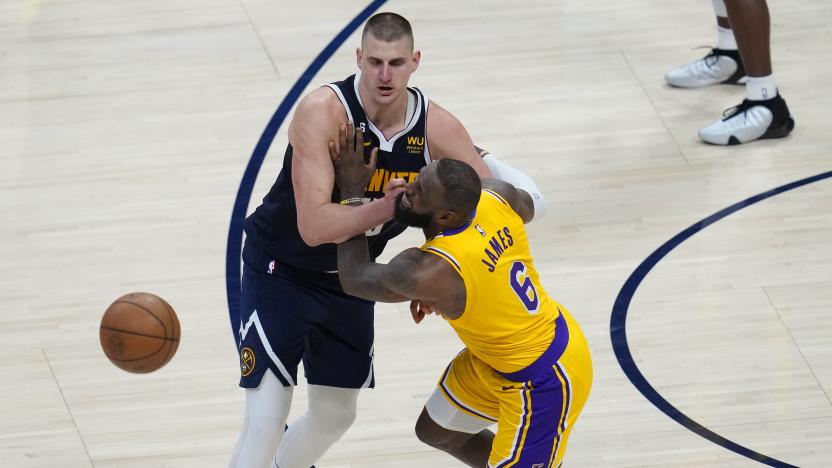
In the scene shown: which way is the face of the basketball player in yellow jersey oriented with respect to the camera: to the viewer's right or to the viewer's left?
to the viewer's left

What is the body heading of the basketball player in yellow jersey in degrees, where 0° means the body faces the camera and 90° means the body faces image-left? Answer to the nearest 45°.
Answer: approximately 135°

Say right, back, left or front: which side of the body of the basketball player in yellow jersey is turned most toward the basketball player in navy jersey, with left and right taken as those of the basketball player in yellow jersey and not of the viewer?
front

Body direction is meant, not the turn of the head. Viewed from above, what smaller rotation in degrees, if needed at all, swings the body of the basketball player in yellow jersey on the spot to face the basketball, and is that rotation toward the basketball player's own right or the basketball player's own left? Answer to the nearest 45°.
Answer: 0° — they already face it

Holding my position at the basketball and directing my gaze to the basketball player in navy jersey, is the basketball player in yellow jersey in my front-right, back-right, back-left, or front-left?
front-right

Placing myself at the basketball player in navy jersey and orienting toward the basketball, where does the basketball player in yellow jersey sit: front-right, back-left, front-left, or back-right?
back-left
